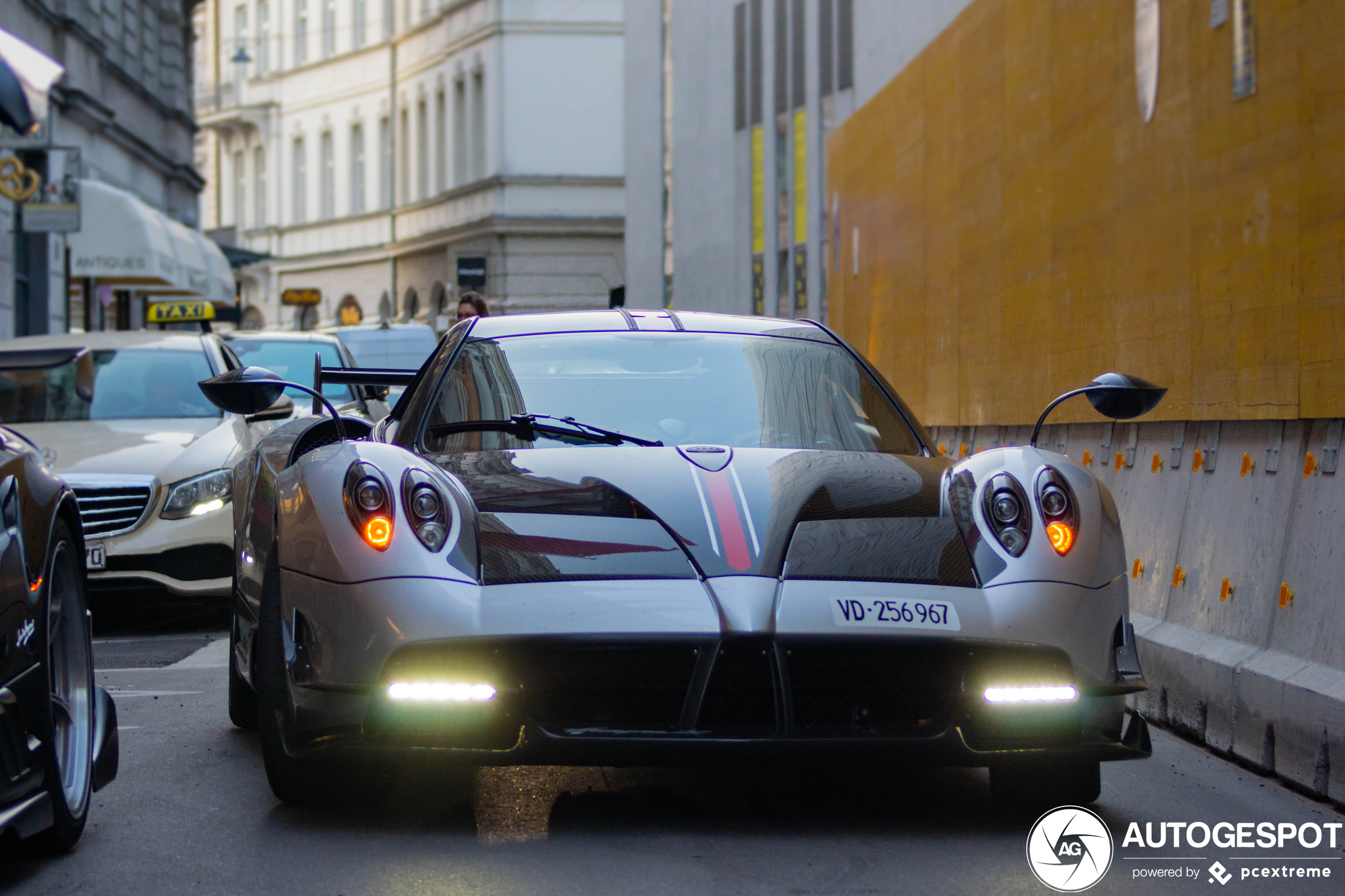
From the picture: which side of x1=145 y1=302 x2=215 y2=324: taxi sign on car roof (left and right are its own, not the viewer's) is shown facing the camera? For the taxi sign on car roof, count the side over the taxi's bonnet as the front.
front

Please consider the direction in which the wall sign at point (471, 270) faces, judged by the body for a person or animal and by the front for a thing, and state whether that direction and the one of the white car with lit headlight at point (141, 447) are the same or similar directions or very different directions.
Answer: same or similar directions

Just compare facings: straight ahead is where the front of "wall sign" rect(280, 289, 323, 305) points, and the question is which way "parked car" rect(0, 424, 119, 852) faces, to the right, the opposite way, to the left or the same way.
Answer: the same way

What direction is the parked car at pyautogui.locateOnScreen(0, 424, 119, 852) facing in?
toward the camera

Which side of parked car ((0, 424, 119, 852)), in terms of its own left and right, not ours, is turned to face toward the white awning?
back

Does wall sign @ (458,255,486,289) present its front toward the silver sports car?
yes

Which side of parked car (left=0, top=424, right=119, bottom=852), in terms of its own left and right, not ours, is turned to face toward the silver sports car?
left

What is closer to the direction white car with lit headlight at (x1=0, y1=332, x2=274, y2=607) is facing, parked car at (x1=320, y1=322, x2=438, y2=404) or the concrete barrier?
the concrete barrier

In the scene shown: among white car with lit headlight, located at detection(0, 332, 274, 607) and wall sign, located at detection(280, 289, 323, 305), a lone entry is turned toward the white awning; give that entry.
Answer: the wall sign

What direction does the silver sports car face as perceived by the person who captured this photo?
facing the viewer

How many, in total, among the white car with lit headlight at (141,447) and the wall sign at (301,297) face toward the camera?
2

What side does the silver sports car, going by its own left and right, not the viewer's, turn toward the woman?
back

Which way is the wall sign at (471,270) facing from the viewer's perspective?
toward the camera

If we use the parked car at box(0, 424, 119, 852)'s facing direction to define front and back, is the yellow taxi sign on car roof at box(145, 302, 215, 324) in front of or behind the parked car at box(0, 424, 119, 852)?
behind
